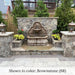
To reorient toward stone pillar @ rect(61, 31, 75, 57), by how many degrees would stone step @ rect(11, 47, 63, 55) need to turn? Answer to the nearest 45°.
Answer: approximately 90° to its left

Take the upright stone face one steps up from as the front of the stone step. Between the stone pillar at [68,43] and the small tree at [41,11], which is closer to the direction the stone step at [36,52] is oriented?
the stone pillar

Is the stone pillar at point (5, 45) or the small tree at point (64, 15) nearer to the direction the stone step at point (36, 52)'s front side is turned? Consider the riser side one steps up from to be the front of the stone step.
the stone pillar

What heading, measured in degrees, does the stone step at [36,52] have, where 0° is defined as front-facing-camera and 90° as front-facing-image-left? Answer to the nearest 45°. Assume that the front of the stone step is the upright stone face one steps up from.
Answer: approximately 0°

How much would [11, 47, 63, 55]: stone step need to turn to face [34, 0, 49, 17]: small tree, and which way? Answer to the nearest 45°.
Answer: approximately 180°

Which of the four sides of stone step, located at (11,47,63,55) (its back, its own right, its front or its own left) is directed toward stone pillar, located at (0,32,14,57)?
right

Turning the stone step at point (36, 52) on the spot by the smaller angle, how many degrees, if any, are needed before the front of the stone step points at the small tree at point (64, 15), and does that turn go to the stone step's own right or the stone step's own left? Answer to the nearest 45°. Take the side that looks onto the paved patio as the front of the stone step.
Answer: approximately 135° to the stone step's own left

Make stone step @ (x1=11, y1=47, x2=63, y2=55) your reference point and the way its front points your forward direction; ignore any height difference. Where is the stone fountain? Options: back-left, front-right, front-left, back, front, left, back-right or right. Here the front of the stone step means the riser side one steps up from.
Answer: back

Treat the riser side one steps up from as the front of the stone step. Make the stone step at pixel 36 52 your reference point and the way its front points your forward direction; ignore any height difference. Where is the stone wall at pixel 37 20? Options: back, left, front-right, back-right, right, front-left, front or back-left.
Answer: back

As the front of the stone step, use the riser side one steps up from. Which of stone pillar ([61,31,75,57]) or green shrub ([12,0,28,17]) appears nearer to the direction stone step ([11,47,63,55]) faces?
the stone pillar

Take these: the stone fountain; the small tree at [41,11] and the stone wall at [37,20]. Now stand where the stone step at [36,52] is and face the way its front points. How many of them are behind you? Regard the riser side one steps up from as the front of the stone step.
3

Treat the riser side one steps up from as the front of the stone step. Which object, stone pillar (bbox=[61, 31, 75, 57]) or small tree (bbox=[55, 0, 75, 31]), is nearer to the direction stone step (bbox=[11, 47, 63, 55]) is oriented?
the stone pillar
